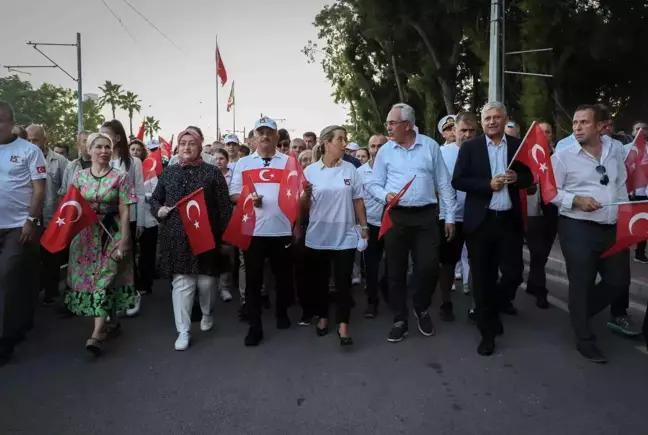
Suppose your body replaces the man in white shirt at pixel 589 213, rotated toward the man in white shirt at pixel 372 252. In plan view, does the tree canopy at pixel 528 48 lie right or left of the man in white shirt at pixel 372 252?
right

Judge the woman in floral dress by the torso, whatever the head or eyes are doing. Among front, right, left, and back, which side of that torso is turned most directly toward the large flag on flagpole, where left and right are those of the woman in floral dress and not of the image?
back

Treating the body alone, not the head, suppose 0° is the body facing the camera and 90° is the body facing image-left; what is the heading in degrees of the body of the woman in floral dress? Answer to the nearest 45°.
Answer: approximately 0°

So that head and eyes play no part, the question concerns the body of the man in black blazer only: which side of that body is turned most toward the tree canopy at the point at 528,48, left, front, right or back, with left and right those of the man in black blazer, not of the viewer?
back

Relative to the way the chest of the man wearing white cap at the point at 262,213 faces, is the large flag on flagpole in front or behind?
behind

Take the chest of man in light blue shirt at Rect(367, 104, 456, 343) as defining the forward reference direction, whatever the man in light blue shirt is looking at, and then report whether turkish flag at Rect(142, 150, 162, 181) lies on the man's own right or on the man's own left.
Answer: on the man's own right

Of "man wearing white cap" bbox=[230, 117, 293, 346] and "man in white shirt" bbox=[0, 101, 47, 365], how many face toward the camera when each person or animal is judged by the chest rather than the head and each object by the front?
2

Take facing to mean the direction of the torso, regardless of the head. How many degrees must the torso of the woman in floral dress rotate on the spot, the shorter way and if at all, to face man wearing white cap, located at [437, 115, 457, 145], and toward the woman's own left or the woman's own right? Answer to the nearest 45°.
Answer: approximately 90° to the woman's own left

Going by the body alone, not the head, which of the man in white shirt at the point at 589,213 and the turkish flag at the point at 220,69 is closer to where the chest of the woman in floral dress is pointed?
the man in white shirt

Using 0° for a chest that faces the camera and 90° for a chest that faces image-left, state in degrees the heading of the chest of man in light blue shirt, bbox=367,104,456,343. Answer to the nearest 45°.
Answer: approximately 0°
